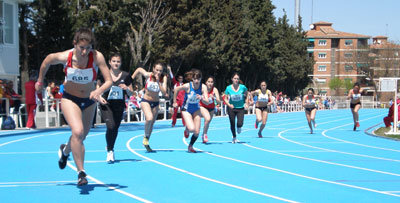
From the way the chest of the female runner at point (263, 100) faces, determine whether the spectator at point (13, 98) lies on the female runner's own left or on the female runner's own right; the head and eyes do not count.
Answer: on the female runner's own right

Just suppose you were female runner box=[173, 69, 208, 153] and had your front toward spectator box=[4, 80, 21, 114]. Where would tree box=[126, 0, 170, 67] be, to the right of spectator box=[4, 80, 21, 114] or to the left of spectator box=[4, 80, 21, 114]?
right

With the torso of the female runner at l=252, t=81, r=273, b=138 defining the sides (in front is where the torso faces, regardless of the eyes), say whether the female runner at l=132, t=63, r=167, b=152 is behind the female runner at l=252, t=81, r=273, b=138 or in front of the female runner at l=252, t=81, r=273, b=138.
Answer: in front

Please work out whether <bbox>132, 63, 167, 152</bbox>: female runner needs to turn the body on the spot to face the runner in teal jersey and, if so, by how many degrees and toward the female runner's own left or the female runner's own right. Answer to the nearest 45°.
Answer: approximately 135° to the female runner's own left

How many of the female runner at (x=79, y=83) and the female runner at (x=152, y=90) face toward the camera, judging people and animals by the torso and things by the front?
2

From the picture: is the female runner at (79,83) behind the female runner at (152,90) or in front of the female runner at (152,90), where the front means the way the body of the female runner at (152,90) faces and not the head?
in front

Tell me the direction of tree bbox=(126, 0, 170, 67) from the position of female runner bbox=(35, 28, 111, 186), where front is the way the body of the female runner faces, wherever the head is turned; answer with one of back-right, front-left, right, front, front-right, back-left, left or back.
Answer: back
